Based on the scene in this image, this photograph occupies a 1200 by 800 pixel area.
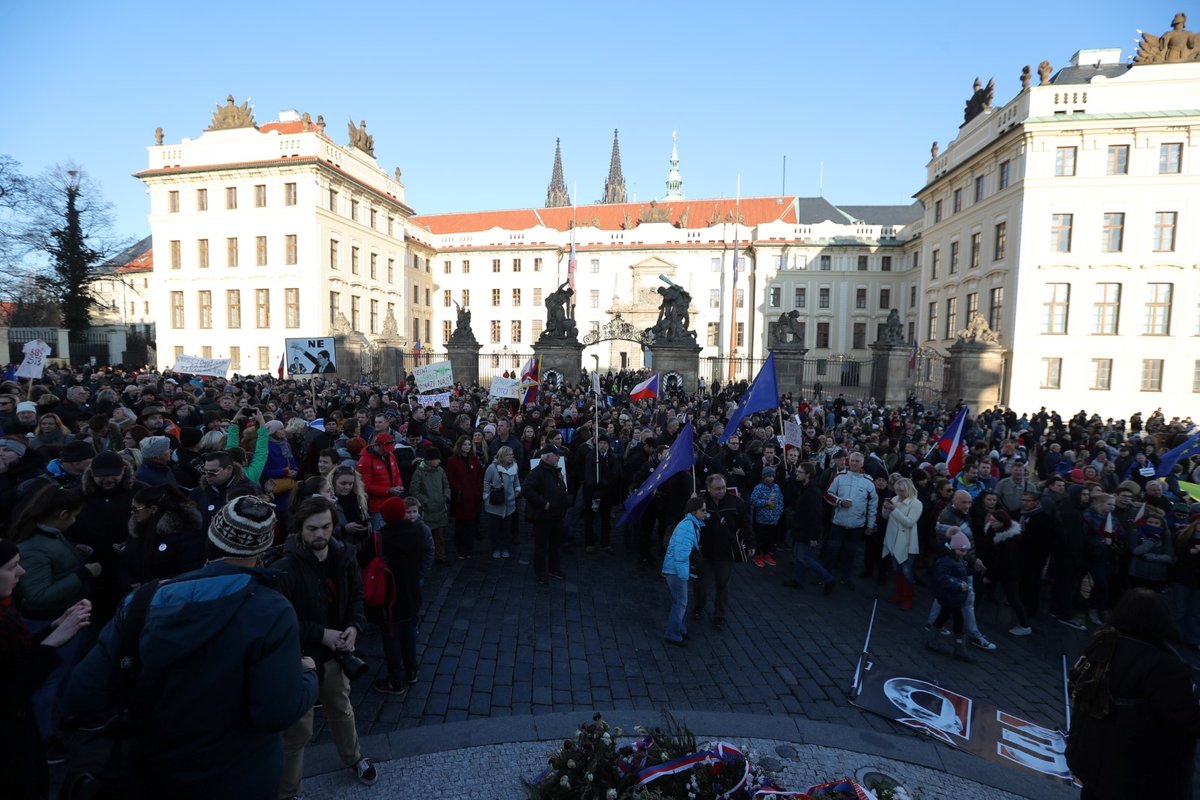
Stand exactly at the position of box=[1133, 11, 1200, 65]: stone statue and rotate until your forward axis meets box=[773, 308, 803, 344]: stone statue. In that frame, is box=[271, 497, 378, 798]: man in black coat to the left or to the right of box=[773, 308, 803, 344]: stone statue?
left

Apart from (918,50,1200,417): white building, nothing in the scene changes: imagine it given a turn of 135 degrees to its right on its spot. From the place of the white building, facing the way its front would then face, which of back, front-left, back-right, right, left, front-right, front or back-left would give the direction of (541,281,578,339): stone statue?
left

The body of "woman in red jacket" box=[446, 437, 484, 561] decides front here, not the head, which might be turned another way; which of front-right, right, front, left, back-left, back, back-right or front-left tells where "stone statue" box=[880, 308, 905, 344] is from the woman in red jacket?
back-left

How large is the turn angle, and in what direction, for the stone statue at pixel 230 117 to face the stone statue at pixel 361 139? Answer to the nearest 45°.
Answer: approximately 90° to its left

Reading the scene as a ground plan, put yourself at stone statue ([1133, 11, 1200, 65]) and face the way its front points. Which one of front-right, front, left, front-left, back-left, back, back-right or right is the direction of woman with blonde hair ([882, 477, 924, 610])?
front

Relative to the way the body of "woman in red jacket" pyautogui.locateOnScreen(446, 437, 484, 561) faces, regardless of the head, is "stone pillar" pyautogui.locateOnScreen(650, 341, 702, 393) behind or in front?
behind

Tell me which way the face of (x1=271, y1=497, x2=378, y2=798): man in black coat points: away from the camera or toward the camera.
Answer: toward the camera

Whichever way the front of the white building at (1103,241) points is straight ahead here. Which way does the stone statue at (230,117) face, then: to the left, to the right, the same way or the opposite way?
to the left

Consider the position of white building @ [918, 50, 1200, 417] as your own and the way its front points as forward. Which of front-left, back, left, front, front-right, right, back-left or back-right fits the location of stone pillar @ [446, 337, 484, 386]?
front-right

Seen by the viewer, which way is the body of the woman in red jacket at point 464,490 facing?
toward the camera

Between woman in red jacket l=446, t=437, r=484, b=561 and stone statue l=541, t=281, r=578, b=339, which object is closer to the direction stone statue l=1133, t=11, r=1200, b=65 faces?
the woman in red jacket

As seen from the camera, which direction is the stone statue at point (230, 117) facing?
toward the camera

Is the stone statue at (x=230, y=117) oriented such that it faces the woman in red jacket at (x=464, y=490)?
yes

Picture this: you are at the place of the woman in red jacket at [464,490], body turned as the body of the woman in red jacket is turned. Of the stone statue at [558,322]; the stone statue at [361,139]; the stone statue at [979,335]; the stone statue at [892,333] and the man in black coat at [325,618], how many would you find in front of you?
1

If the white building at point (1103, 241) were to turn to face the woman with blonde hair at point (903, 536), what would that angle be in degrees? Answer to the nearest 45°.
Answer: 0° — it already faces them
